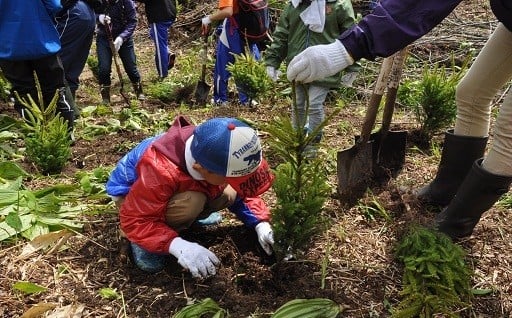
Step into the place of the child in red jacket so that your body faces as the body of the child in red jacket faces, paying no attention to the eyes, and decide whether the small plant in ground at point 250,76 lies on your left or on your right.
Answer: on your left

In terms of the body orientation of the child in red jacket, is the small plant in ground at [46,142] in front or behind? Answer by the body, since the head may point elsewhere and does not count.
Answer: behind

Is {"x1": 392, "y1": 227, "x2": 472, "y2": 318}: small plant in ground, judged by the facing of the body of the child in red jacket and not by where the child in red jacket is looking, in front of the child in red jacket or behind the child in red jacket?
in front

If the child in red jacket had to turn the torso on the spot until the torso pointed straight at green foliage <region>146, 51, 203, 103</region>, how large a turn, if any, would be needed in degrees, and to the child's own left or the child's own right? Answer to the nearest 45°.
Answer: approximately 135° to the child's own left

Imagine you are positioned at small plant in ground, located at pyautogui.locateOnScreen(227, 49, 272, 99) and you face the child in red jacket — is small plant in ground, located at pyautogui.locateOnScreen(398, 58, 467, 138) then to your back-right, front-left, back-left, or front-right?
front-left

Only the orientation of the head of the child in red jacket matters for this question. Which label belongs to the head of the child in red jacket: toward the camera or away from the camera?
toward the camera

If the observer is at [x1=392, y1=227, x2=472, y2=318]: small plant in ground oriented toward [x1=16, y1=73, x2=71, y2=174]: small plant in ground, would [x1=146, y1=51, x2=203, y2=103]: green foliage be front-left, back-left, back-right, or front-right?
front-right

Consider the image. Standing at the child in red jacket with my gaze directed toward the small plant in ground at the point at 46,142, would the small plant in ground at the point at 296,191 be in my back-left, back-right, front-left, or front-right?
back-right

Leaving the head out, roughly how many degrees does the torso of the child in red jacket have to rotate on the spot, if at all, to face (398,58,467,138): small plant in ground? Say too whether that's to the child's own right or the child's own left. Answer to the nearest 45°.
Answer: approximately 90° to the child's own left

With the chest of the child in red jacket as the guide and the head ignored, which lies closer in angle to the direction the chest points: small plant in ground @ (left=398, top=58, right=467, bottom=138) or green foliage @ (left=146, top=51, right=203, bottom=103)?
the small plant in ground

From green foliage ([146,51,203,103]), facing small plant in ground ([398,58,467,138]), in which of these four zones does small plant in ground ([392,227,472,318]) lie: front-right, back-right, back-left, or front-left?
front-right
